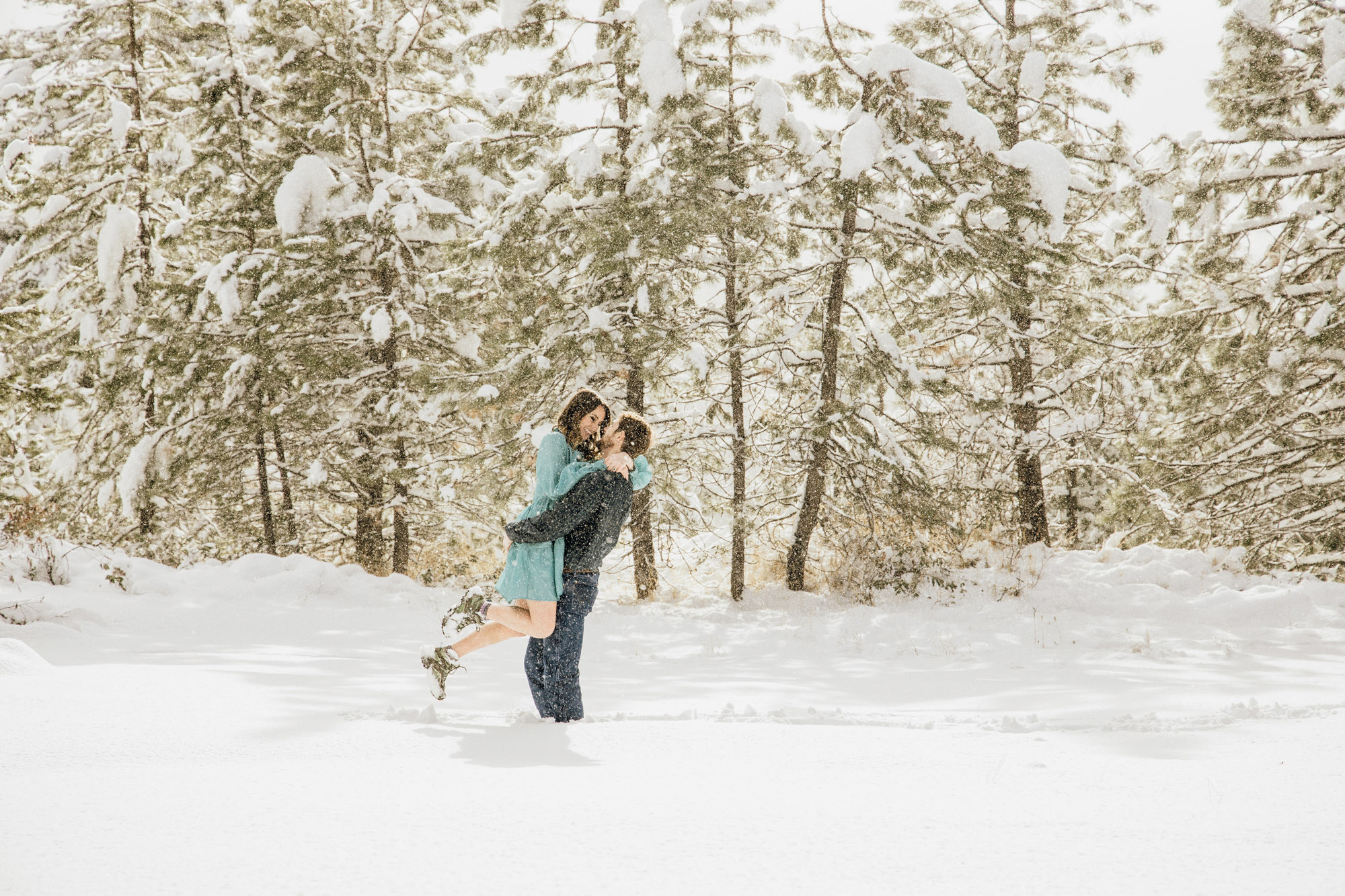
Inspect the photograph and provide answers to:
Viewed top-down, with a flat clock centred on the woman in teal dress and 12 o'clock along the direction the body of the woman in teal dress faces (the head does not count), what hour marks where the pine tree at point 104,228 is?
The pine tree is roughly at 8 o'clock from the woman in teal dress.

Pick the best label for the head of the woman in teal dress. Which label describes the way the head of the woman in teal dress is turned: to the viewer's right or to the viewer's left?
to the viewer's right

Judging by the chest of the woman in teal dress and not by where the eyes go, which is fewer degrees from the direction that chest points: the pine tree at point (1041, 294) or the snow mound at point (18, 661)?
the pine tree

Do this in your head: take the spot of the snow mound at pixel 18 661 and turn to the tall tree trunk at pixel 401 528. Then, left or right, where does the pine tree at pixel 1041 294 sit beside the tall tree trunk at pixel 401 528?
right

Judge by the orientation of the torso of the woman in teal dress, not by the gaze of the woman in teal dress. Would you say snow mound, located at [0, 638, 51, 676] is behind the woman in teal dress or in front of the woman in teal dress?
behind

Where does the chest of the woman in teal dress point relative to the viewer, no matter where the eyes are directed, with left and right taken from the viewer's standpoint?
facing to the right of the viewer

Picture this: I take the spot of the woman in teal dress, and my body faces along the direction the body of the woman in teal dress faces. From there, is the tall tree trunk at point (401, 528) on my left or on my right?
on my left

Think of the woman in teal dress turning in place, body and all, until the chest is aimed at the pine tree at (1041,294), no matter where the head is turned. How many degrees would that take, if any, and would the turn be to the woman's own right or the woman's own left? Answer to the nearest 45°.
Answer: approximately 45° to the woman's own left

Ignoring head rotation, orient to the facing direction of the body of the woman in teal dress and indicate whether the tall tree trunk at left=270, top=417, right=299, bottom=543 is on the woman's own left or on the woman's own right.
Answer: on the woman's own left
